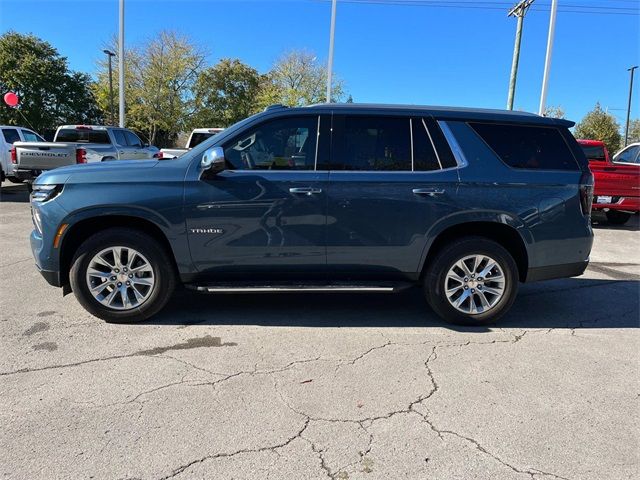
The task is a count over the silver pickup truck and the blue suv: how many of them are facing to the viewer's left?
1

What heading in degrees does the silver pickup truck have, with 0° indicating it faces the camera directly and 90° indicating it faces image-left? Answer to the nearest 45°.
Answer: approximately 225°

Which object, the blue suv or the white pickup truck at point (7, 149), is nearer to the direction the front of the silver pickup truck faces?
the white pickup truck

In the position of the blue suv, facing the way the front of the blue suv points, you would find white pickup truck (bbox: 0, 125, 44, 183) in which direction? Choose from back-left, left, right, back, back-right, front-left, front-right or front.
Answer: front-right

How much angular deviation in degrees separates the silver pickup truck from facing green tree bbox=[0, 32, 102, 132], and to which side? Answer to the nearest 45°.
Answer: approximately 45° to its left

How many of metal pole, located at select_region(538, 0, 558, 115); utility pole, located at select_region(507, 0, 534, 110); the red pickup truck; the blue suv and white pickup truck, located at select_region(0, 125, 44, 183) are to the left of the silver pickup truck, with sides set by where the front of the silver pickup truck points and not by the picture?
1

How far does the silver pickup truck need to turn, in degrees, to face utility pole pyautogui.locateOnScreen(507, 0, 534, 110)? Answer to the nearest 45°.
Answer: approximately 45° to its right

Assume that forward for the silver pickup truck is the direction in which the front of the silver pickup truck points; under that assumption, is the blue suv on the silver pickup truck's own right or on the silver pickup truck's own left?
on the silver pickup truck's own right

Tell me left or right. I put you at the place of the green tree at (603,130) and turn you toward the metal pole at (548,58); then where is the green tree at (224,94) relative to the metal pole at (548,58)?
right

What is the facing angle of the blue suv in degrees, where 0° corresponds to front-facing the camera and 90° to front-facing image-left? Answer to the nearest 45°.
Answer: approximately 90°

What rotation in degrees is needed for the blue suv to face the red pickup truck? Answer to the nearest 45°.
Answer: approximately 135° to its right

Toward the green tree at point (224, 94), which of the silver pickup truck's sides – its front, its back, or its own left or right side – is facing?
front

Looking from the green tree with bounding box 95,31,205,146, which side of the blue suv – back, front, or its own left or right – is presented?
right

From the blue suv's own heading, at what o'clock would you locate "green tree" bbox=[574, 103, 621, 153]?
The green tree is roughly at 4 o'clock from the blue suv.

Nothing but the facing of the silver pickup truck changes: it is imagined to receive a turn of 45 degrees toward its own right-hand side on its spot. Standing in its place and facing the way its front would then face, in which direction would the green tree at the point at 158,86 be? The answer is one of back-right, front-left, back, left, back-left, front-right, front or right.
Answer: left

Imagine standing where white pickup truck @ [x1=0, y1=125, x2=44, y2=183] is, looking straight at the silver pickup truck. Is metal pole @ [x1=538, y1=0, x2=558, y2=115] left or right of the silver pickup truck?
left

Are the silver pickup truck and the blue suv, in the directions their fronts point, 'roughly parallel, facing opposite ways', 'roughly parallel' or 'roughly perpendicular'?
roughly perpendicular
